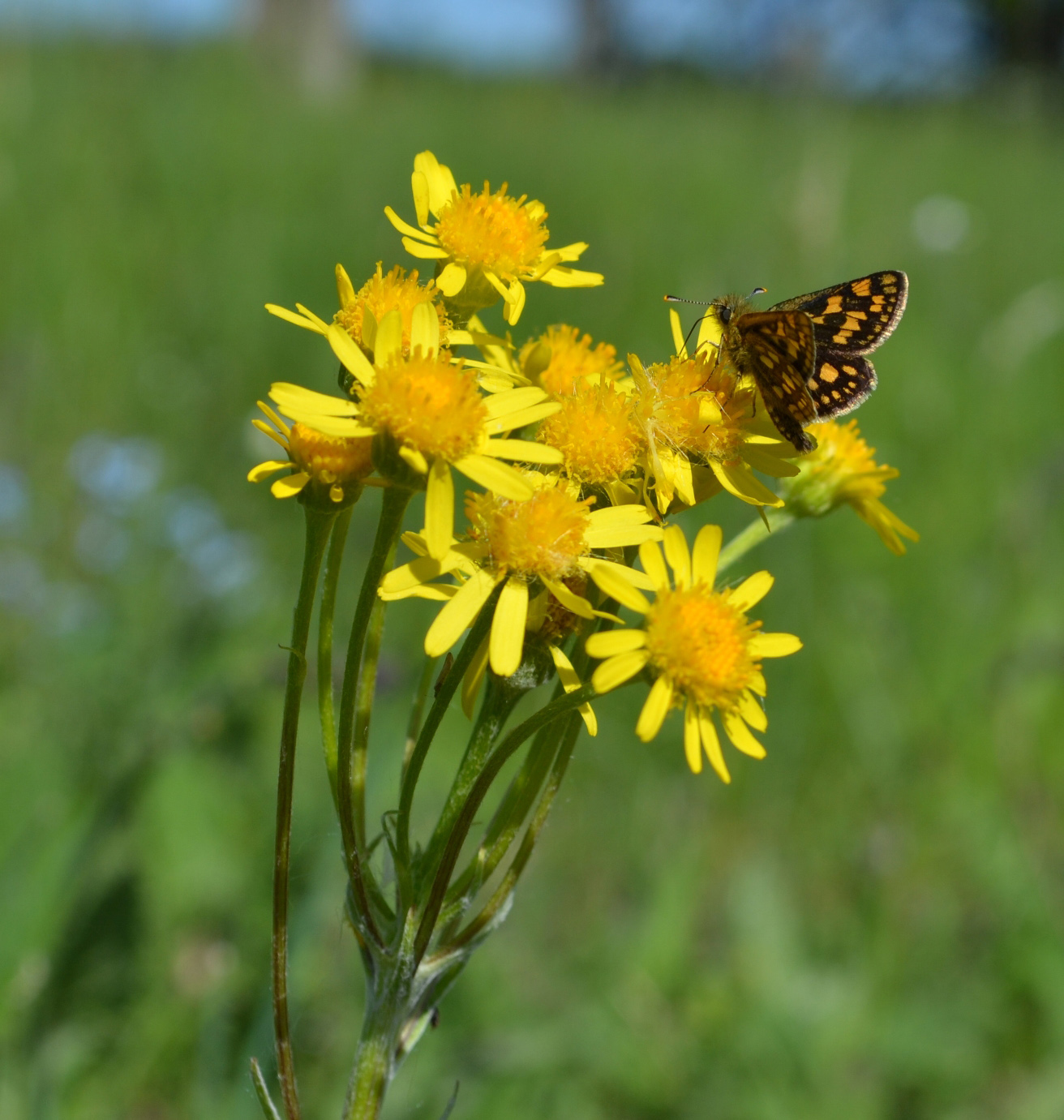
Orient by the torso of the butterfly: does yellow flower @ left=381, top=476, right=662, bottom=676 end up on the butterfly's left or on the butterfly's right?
on the butterfly's left

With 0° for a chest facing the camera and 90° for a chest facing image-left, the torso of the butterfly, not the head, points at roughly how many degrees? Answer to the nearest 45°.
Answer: approximately 90°

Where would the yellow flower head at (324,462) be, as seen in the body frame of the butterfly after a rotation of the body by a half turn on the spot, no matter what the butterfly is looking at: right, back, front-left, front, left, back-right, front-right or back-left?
back-right

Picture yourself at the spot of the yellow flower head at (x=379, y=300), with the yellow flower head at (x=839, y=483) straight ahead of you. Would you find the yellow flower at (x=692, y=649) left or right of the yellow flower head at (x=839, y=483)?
right

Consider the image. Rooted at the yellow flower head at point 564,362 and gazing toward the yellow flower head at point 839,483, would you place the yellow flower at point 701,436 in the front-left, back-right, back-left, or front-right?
front-right
